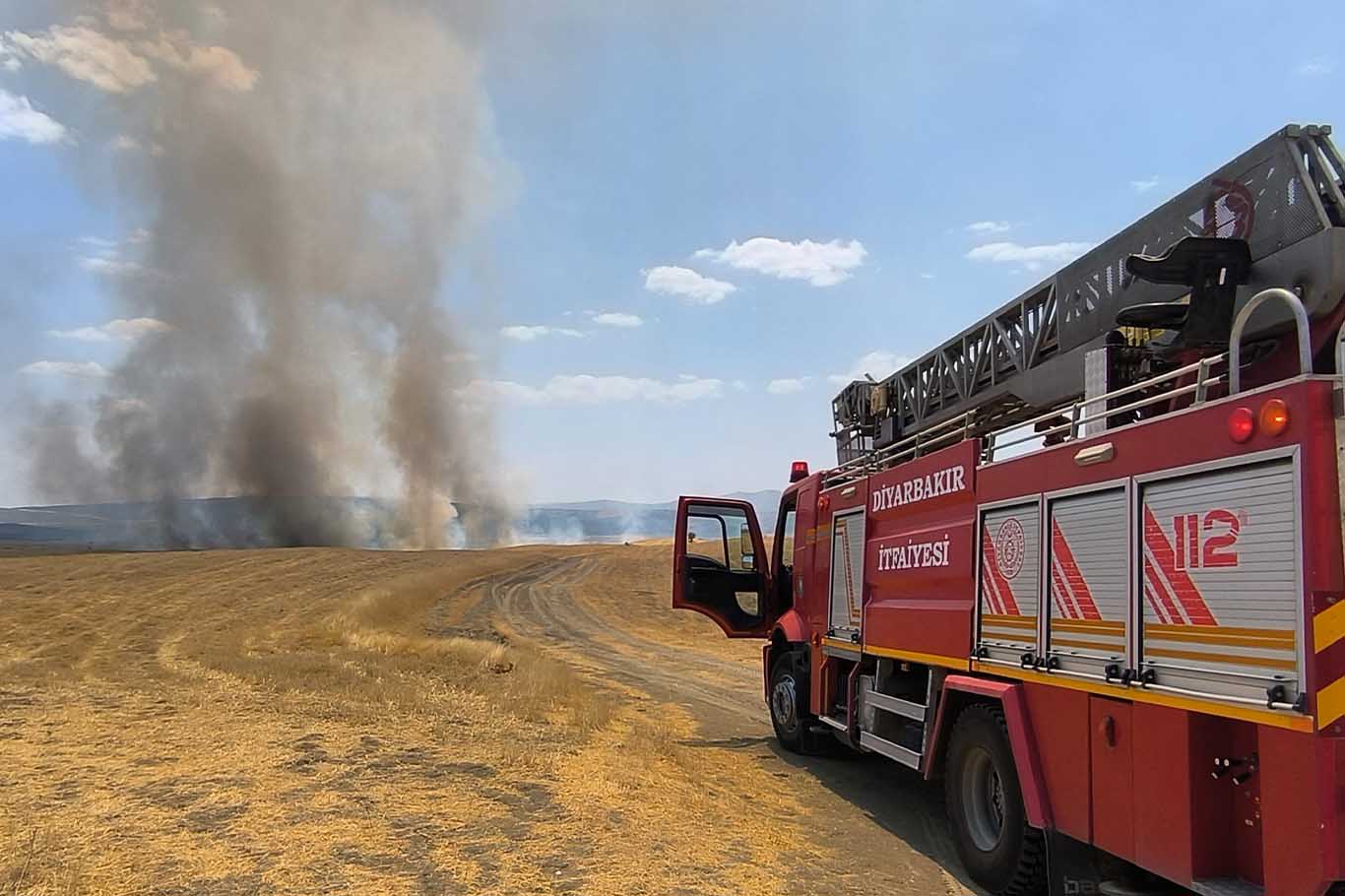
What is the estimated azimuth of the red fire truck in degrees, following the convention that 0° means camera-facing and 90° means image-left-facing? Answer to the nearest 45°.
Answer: approximately 135°
